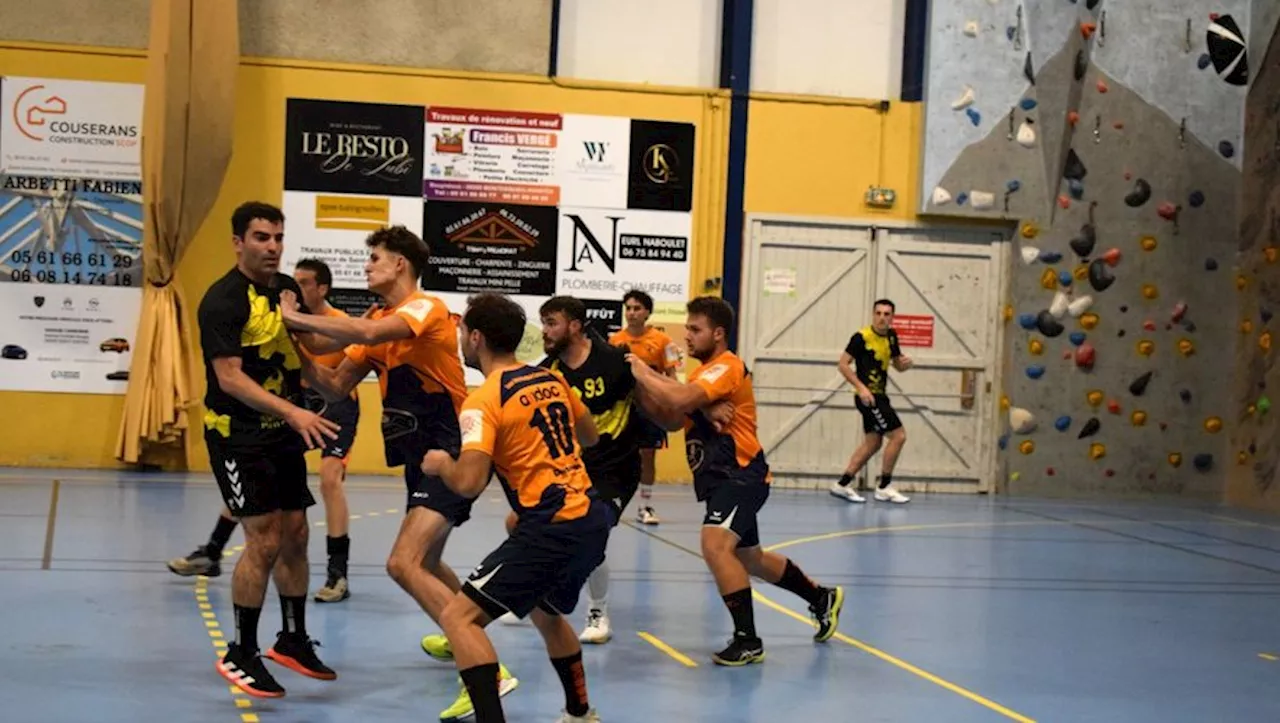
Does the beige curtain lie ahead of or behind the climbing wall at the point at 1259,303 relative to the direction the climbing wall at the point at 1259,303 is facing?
ahead

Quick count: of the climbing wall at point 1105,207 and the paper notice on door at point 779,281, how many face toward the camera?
2

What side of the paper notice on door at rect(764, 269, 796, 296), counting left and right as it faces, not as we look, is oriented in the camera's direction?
front

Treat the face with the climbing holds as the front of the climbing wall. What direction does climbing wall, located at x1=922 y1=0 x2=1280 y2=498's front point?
toward the camera

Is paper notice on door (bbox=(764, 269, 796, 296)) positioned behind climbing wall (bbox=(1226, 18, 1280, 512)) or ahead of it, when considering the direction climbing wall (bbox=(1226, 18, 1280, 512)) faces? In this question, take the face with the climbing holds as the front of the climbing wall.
ahead

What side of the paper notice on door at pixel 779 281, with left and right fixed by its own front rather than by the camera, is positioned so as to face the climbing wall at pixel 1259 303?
left

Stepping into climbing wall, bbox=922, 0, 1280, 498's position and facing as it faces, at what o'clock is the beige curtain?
The beige curtain is roughly at 2 o'clock from the climbing wall.

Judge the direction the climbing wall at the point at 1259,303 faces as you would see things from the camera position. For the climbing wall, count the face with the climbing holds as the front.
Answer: facing the viewer and to the left of the viewer
